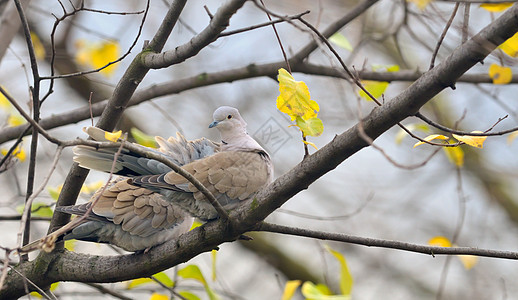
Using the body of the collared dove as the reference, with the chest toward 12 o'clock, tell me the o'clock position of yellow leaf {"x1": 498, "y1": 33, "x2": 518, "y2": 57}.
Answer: The yellow leaf is roughly at 1 o'clock from the collared dove.

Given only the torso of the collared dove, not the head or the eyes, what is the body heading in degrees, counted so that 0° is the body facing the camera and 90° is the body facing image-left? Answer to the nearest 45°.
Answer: approximately 270°
